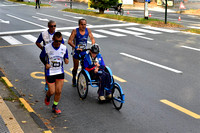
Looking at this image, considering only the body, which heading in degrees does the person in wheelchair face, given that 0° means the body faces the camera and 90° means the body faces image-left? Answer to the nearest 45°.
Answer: approximately 315°

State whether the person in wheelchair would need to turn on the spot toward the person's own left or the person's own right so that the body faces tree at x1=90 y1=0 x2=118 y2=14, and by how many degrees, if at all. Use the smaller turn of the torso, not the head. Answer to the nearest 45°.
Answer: approximately 135° to the person's own left
